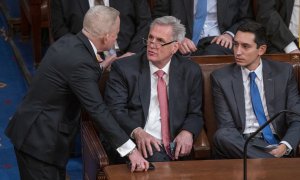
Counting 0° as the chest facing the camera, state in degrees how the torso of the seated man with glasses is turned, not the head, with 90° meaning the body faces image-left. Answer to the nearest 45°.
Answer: approximately 0°

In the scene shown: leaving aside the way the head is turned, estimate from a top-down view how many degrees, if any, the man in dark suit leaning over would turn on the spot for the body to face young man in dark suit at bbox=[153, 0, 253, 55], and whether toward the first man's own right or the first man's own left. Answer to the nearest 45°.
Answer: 0° — they already face them

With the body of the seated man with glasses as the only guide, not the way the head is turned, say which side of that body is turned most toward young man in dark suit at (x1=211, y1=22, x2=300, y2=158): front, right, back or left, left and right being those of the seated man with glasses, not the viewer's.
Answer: left

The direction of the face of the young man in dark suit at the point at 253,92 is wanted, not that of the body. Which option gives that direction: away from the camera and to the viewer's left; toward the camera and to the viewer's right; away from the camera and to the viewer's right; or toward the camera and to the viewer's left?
toward the camera and to the viewer's left

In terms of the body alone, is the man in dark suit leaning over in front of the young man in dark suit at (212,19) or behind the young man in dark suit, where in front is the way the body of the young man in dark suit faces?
in front

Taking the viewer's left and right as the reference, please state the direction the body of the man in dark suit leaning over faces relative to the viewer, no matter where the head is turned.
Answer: facing away from the viewer and to the right of the viewer

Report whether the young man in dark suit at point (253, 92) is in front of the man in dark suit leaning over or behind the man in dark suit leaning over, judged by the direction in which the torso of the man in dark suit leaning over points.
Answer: in front

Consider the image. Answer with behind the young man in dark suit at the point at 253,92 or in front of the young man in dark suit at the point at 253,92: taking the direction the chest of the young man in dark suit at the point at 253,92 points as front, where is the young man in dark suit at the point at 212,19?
behind

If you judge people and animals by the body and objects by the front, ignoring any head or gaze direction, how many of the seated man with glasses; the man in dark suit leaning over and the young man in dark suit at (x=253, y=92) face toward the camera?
2

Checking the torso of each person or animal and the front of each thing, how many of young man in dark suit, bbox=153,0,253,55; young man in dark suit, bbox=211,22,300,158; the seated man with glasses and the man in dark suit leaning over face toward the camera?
3
